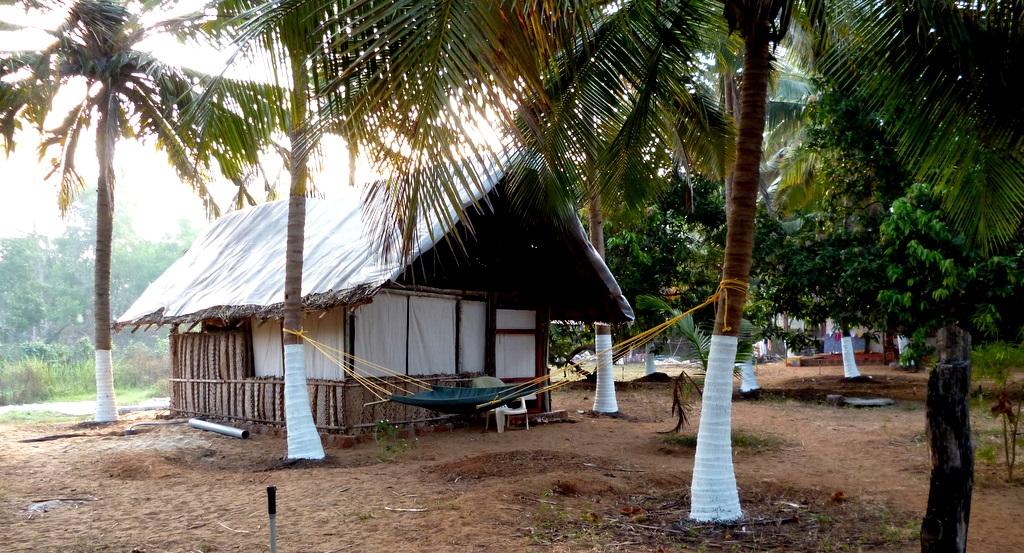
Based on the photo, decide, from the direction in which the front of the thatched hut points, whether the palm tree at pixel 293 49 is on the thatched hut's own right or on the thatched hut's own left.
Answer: on the thatched hut's own right

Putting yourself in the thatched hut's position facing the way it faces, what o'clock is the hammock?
The hammock is roughly at 1 o'clock from the thatched hut.

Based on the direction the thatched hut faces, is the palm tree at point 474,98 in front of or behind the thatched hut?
in front
